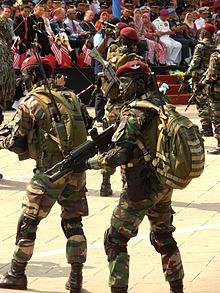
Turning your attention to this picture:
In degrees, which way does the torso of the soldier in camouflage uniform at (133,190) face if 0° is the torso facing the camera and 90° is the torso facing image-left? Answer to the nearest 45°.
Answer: approximately 90°

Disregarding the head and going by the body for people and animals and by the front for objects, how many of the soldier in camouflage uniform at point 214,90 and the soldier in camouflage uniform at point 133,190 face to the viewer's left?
2

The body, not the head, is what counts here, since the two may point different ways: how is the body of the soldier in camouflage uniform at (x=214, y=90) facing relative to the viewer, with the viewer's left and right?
facing to the left of the viewer

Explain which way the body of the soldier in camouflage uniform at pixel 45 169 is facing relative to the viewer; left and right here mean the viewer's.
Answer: facing away from the viewer and to the left of the viewer

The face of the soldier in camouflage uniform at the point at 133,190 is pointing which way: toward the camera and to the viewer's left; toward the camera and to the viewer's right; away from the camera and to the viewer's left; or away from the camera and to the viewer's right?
toward the camera and to the viewer's left

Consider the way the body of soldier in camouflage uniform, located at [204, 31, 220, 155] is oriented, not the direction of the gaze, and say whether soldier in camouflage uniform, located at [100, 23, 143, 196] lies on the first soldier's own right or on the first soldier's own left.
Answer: on the first soldier's own left

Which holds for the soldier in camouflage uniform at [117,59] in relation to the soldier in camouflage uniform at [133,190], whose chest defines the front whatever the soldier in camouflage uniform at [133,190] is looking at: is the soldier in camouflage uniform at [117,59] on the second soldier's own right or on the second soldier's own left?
on the second soldier's own right
